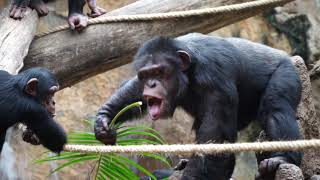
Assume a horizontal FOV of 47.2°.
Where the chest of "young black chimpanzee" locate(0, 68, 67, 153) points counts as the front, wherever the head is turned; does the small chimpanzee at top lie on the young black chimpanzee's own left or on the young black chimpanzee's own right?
on the young black chimpanzee's own left

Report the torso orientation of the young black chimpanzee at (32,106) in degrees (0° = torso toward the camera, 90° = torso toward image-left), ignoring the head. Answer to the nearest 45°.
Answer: approximately 270°

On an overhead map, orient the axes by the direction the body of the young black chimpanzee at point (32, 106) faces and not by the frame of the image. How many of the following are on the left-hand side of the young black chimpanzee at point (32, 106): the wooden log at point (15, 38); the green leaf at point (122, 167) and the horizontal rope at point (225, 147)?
1

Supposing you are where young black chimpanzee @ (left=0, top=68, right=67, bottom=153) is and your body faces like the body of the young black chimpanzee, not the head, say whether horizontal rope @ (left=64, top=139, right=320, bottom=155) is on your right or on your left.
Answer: on your right

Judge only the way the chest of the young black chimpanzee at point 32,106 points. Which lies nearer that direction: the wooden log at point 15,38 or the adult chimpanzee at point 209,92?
the adult chimpanzee

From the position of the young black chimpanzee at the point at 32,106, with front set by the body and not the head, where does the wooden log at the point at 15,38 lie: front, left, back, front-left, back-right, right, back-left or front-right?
left
